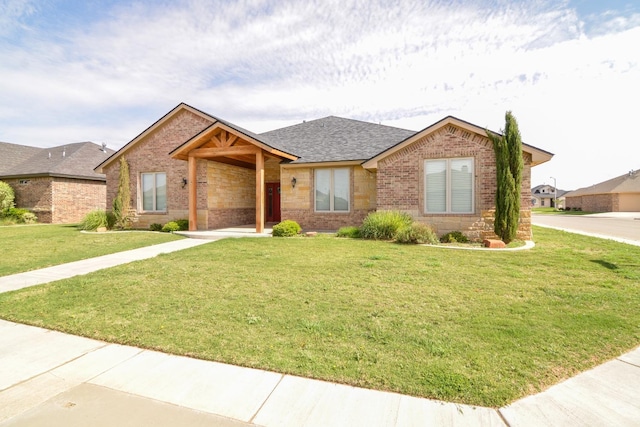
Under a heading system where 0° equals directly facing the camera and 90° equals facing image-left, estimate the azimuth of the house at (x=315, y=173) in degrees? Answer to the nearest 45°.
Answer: approximately 0°

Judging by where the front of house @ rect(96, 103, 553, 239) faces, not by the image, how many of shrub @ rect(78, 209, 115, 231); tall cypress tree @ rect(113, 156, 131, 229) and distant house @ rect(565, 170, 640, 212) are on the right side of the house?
2

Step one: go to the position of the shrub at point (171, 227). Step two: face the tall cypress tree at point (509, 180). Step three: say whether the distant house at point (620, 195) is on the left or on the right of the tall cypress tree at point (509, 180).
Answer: left

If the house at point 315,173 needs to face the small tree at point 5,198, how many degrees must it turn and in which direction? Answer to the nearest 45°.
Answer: approximately 90° to its right

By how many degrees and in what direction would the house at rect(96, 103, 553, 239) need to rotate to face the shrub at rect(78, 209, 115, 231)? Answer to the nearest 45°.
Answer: approximately 90° to its right

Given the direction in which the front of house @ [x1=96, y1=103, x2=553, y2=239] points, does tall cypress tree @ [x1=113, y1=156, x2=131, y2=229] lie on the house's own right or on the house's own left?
on the house's own right

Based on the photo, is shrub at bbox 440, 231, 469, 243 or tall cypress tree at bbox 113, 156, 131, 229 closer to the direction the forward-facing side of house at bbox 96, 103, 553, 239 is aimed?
the shrub

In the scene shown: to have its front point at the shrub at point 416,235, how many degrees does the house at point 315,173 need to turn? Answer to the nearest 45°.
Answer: approximately 45° to its left

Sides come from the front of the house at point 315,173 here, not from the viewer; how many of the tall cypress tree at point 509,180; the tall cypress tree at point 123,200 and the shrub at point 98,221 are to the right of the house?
2

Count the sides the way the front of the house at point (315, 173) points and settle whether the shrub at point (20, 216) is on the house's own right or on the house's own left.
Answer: on the house's own right

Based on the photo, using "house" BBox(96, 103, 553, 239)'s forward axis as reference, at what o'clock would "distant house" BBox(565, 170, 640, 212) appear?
The distant house is roughly at 8 o'clock from the house.
